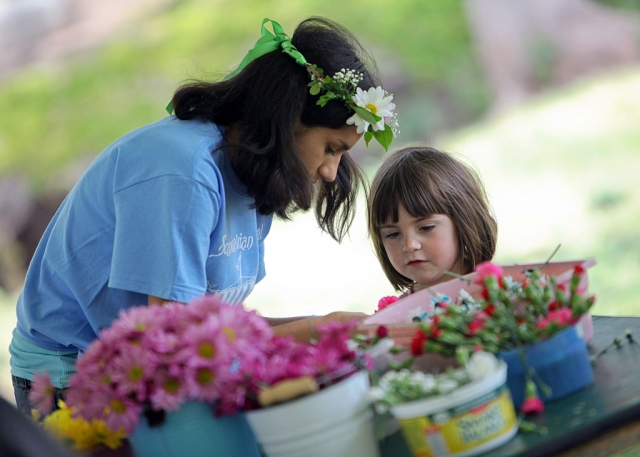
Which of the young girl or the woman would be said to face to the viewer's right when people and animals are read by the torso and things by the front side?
the woman

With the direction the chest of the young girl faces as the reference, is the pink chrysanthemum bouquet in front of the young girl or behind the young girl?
in front

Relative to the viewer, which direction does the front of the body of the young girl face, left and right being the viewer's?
facing the viewer and to the left of the viewer

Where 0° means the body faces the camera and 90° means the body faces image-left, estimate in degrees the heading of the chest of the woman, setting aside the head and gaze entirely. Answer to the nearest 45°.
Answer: approximately 270°

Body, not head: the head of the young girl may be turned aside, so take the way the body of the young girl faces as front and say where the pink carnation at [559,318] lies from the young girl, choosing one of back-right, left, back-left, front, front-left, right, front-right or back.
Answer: front-left

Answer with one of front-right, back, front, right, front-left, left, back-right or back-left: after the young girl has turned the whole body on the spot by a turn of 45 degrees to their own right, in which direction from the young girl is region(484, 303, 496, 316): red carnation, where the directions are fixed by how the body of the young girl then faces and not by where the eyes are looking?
left

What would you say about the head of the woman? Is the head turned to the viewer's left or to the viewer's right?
to the viewer's right

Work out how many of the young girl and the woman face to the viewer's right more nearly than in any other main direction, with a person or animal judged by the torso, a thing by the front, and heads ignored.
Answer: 1

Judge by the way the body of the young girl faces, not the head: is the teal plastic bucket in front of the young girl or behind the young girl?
in front
